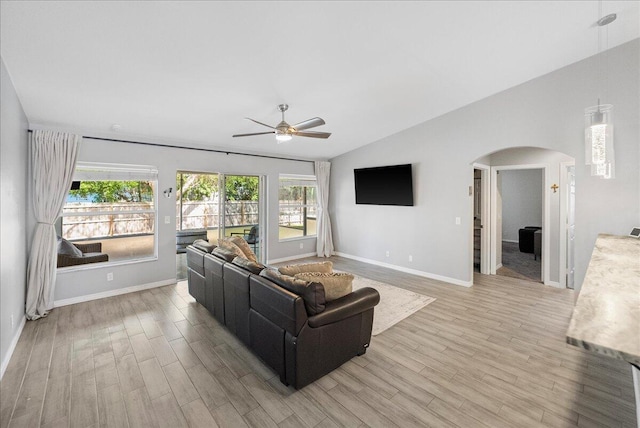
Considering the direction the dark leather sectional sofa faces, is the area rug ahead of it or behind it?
ahead

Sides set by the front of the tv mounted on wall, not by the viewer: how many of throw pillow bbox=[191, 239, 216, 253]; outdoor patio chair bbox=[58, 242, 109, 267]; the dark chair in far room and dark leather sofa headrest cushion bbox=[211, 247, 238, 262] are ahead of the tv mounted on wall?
3

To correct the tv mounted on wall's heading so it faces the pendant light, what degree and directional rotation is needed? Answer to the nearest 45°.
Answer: approximately 90° to its left

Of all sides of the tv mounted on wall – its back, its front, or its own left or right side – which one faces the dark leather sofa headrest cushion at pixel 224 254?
front

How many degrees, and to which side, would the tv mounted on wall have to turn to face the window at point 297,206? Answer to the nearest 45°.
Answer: approximately 45° to its right

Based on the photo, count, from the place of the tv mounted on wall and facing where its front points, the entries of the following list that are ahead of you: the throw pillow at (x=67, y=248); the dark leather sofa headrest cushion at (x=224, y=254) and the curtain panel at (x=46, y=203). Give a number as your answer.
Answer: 3

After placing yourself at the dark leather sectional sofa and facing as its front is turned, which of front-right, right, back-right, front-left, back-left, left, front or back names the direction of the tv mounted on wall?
front

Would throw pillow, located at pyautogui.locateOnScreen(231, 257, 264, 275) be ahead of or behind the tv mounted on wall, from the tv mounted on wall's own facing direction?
ahead

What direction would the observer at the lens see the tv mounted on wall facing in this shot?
facing the viewer and to the left of the viewer

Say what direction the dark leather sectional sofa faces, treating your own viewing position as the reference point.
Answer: facing away from the viewer and to the right of the viewer

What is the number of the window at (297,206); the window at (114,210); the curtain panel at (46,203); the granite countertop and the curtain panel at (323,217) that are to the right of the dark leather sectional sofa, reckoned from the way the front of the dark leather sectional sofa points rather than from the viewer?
1

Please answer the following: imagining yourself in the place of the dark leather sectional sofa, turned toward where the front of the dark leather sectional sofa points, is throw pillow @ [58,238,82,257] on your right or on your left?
on your left

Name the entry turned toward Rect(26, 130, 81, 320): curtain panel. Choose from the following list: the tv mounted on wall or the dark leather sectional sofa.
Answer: the tv mounted on wall

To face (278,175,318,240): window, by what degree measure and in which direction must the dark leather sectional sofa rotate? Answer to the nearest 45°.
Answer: approximately 45° to its left

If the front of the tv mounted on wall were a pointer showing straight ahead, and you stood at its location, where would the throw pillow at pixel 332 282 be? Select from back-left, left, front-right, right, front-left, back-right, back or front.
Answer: front-left

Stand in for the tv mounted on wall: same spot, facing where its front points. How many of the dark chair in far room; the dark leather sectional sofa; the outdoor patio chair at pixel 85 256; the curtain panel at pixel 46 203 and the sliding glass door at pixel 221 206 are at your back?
1

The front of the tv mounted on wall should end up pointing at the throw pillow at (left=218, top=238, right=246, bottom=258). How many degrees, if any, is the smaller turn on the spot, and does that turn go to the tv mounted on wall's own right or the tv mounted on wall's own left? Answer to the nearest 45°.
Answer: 0° — it already faces it

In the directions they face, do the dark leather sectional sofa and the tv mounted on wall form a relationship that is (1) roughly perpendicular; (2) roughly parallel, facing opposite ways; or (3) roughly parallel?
roughly parallel, facing opposite ways

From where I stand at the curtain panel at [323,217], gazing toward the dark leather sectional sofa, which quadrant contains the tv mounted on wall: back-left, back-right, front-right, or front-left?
front-left
